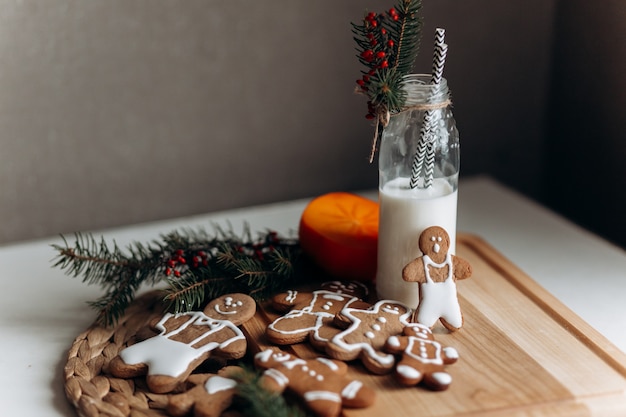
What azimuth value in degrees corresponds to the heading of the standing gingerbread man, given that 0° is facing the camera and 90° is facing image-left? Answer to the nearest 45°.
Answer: approximately 0°
